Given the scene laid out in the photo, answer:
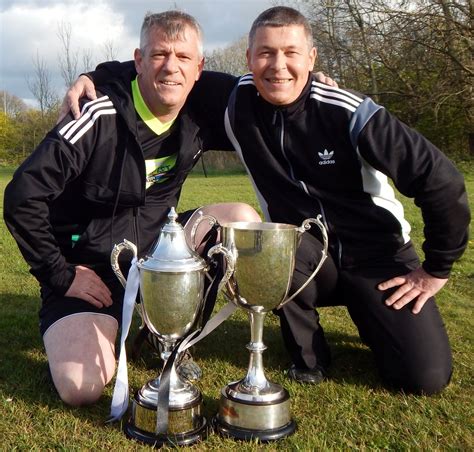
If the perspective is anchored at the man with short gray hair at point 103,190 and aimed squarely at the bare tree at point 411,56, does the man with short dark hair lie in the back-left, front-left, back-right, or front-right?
front-right

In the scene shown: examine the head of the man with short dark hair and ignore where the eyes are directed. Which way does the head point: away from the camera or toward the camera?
toward the camera

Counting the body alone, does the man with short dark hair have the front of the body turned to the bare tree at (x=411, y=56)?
no

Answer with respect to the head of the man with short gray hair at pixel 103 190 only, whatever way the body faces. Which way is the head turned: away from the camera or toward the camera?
toward the camera

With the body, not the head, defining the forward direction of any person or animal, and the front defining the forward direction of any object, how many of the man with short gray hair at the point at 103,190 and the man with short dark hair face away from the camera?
0

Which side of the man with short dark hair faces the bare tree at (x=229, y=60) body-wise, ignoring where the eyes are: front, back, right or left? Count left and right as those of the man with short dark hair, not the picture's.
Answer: back

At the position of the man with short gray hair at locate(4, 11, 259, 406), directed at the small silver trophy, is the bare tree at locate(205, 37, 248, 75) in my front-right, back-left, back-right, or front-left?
back-left

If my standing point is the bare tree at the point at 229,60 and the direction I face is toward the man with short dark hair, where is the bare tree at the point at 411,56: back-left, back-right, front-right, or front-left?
front-left

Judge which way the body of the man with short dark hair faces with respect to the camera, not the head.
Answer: toward the camera

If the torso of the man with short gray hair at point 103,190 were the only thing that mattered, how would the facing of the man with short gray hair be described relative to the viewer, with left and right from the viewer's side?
facing the viewer and to the right of the viewer

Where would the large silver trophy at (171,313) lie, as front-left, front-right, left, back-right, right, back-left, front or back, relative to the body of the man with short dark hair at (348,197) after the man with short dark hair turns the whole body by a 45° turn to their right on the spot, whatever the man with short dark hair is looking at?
front

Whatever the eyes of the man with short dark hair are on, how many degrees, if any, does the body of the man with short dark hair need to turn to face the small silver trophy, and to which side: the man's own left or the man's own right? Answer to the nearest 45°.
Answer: approximately 45° to the man's own right

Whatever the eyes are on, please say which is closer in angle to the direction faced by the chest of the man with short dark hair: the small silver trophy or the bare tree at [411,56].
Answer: the small silver trophy

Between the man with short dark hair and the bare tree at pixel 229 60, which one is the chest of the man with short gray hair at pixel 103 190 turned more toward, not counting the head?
the man with short dark hair

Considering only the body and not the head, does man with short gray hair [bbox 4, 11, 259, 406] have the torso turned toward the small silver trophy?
yes

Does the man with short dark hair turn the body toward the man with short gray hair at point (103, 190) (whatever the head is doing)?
no
